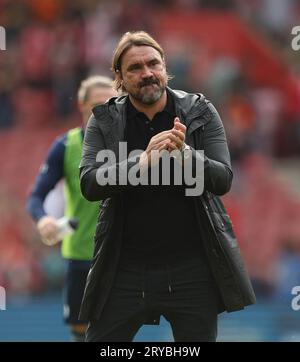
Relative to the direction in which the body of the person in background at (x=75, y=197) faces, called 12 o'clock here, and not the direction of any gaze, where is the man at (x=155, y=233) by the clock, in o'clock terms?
The man is roughly at 1 o'clock from the person in background.

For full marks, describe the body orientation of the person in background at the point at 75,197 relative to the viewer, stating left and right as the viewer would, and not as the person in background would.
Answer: facing the viewer and to the right of the viewer

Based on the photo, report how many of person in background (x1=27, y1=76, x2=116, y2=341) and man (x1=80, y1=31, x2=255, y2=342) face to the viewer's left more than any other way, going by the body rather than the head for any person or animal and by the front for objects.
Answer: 0

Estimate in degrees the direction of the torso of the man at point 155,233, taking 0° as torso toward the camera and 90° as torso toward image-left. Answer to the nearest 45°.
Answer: approximately 0°

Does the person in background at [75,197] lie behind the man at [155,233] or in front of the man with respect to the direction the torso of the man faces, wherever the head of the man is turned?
behind
